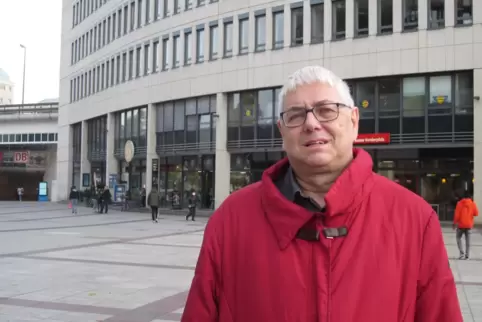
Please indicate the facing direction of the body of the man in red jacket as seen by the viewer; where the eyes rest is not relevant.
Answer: toward the camera

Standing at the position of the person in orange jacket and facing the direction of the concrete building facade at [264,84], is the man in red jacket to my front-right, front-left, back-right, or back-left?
back-left

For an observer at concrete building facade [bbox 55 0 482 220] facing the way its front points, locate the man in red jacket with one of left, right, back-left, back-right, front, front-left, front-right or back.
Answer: front-left

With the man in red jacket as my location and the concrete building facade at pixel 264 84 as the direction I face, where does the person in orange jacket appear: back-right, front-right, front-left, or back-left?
front-right

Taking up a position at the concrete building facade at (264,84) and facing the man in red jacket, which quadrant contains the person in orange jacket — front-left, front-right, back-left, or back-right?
front-left

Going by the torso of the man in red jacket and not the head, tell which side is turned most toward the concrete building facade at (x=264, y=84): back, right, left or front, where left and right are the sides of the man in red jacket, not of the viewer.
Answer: back

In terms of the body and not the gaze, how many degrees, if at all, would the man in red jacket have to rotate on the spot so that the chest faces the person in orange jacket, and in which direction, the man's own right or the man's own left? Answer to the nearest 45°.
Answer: approximately 180°
